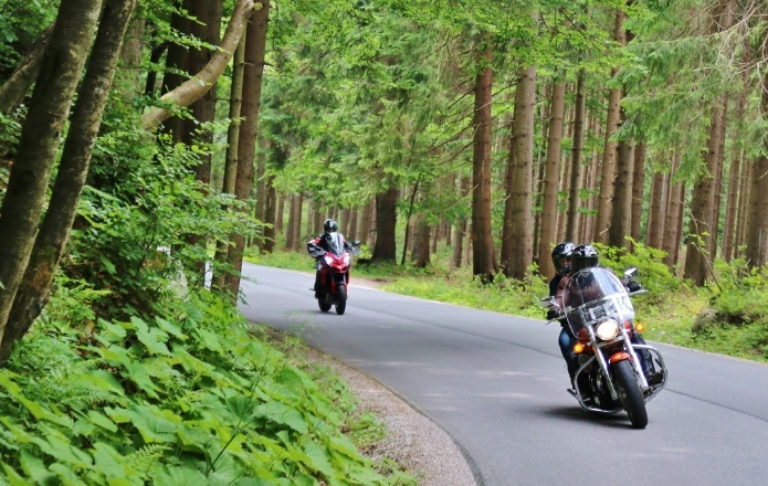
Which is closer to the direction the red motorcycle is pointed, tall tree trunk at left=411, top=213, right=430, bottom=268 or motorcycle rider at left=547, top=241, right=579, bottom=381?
the motorcycle rider

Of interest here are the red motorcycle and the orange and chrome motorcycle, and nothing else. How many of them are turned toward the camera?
2

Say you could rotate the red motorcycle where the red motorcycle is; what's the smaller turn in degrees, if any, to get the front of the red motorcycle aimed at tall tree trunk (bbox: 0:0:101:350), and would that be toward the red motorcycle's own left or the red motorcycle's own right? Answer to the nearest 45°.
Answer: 0° — it already faces it

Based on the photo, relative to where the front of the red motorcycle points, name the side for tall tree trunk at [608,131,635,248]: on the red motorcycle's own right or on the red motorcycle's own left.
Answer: on the red motorcycle's own left

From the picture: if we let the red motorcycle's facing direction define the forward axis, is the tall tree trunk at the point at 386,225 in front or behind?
behind

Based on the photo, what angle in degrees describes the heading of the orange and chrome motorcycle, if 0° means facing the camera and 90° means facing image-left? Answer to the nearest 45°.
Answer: approximately 0°

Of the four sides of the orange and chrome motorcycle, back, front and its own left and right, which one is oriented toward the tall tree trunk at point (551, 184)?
back

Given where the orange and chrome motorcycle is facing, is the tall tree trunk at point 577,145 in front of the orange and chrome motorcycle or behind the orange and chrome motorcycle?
behind

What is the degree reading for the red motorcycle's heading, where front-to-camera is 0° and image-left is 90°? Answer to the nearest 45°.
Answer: approximately 0°
